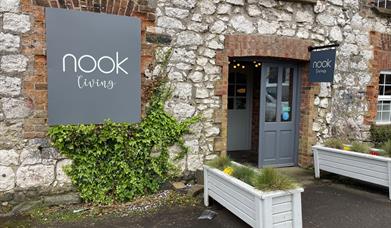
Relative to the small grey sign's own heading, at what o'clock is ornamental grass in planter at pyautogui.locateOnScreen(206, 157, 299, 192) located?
The ornamental grass in planter is roughly at 11 o'clock from the small grey sign.

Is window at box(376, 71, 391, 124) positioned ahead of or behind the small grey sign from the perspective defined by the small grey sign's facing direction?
behind

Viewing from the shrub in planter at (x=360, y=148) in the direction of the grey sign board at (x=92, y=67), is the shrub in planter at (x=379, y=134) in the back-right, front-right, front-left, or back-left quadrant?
back-right

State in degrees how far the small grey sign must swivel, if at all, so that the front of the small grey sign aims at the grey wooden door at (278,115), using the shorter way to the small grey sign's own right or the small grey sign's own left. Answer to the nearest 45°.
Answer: approximately 90° to the small grey sign's own right

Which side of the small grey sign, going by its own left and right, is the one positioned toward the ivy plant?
front

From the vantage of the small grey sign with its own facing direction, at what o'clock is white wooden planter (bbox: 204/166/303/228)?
The white wooden planter is roughly at 11 o'clock from the small grey sign.

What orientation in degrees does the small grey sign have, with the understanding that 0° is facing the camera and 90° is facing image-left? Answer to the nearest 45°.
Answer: approximately 45°

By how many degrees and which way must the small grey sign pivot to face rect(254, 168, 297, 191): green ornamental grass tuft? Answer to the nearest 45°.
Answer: approximately 45° to its left

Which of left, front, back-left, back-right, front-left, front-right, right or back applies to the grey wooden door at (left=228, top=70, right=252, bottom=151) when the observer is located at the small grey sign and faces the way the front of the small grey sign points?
right
